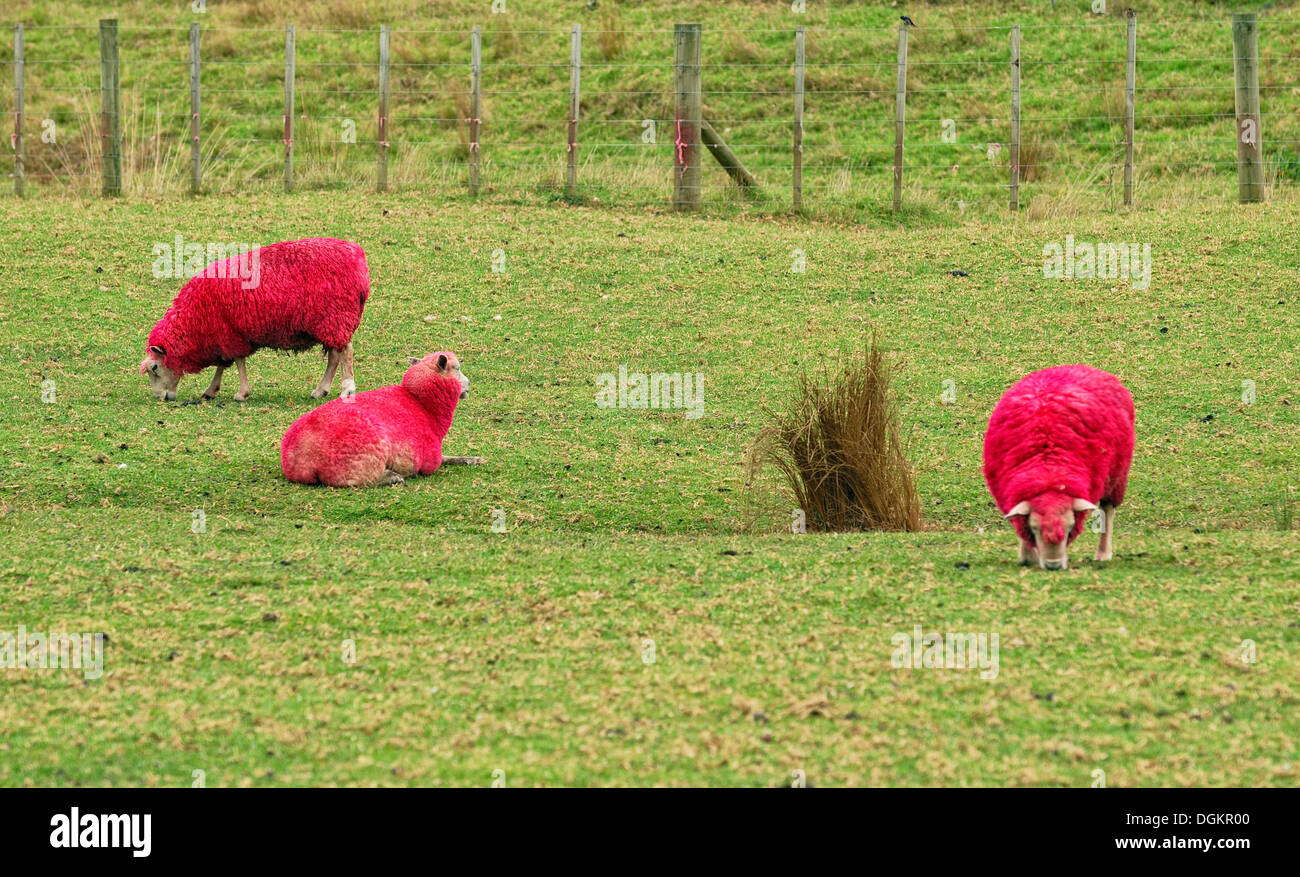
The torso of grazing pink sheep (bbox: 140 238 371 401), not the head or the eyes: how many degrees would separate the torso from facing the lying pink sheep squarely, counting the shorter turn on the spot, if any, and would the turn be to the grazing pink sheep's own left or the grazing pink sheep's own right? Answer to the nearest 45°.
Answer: approximately 90° to the grazing pink sheep's own left

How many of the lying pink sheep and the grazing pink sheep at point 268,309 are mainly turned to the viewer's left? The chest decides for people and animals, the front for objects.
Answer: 1

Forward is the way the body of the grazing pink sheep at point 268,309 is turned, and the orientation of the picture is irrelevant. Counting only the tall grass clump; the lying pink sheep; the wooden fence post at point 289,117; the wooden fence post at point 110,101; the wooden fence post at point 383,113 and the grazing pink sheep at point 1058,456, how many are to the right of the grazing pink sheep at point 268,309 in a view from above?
3

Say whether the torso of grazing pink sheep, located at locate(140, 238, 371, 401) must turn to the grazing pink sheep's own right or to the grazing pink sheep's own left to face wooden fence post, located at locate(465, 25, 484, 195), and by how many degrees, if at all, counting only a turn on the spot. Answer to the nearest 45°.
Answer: approximately 90° to the grazing pink sheep's own right

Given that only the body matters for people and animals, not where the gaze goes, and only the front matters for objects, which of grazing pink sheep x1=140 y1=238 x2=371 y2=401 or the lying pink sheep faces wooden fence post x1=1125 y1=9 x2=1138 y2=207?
the lying pink sheep

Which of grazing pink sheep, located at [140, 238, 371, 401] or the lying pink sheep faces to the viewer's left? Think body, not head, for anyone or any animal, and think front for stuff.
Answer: the grazing pink sheep

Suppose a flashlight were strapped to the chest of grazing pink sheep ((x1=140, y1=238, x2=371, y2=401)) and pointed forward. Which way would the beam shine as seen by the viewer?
to the viewer's left

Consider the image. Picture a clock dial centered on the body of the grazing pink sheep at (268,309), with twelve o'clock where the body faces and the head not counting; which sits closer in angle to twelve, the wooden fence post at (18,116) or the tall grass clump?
the wooden fence post

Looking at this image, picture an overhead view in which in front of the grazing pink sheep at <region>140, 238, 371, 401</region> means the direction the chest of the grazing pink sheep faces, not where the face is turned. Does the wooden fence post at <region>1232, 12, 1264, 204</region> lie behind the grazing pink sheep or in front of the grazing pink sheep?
behind
